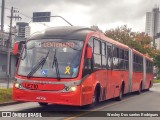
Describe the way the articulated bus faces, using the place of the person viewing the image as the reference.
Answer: facing the viewer and to the left of the viewer
